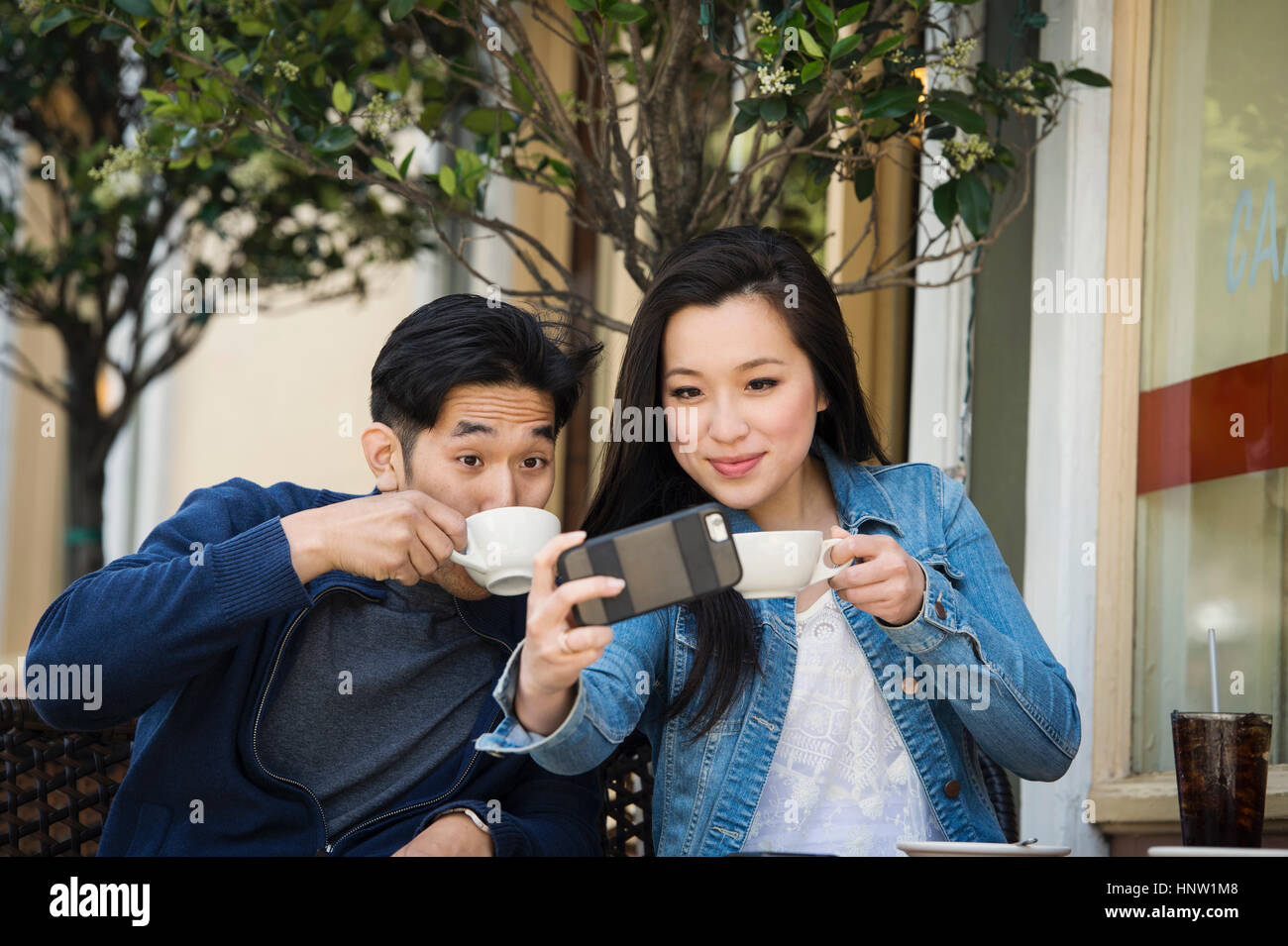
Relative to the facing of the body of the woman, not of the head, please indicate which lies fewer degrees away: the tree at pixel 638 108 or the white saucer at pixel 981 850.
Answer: the white saucer

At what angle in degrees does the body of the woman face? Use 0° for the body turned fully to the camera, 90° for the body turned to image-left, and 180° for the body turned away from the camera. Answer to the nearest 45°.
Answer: approximately 0°

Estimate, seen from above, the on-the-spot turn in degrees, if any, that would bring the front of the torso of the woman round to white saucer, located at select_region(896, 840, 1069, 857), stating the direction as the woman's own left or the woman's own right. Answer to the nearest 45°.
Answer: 0° — they already face it

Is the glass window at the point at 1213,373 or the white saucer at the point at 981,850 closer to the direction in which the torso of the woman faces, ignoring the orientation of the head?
the white saucer

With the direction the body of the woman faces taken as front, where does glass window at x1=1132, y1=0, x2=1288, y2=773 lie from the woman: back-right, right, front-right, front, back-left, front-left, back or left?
back-left

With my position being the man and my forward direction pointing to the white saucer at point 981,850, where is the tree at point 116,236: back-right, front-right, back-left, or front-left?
back-left

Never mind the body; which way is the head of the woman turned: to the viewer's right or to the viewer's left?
to the viewer's left

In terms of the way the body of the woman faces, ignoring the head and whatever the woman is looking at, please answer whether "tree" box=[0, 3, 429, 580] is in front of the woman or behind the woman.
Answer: behind
